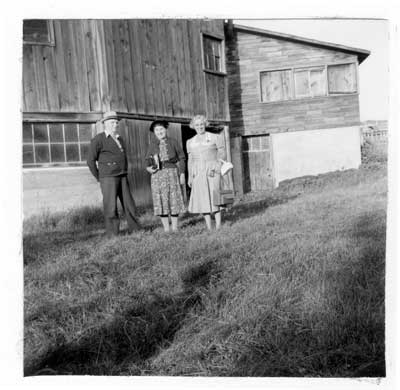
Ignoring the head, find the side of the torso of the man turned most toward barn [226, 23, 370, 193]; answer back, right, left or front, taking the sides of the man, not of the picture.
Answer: left

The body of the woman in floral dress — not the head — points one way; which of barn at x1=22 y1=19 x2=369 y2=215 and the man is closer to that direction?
the man

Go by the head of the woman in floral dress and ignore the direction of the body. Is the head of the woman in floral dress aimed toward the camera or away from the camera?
toward the camera

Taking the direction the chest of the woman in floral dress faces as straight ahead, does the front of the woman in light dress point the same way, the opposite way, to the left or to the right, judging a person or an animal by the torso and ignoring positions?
the same way

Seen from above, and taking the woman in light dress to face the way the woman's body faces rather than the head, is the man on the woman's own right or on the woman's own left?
on the woman's own right

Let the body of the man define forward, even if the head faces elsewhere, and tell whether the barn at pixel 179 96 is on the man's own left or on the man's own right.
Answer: on the man's own left

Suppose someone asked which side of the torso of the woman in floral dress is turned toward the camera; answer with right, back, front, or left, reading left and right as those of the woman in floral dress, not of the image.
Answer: front

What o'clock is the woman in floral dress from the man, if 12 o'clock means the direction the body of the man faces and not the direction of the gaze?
The woman in floral dress is roughly at 10 o'clock from the man.

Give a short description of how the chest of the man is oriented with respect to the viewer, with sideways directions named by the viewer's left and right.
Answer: facing the viewer and to the right of the viewer

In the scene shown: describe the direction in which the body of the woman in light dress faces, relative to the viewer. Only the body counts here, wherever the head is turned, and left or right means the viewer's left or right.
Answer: facing the viewer

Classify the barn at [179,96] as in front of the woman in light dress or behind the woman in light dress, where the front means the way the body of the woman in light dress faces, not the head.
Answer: behind

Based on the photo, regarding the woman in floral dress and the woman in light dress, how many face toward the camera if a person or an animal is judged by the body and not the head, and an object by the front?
2
